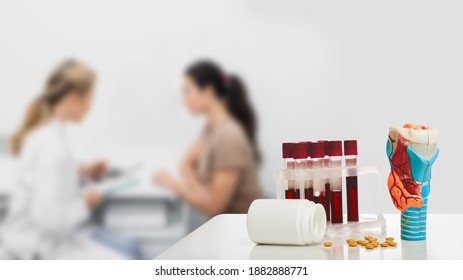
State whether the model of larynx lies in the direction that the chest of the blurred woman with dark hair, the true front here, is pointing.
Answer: no

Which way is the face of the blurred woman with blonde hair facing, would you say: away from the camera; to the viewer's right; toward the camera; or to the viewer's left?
to the viewer's right

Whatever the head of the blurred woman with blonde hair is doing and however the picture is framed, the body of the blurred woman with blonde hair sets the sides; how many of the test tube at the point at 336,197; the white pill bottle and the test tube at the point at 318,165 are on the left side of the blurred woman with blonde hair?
0

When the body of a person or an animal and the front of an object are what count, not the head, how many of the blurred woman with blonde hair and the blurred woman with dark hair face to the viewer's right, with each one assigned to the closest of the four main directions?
1

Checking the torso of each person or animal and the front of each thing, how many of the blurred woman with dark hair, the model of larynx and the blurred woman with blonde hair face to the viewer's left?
1

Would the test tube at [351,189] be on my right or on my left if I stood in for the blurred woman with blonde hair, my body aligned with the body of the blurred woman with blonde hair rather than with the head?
on my right

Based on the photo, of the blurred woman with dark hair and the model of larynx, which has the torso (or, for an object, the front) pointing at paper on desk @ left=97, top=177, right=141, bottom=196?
the blurred woman with dark hair

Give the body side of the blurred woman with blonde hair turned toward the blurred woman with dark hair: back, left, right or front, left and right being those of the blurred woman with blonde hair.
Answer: front

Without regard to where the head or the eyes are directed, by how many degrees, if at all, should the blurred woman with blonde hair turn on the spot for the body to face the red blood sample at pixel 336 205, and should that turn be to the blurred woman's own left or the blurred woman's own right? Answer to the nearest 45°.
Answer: approximately 90° to the blurred woman's own right

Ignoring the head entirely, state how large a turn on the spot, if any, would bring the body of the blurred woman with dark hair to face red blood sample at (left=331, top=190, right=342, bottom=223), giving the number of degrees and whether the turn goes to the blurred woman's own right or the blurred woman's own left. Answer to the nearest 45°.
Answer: approximately 90° to the blurred woman's own left

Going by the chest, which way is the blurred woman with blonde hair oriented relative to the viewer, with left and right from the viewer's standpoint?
facing to the right of the viewer

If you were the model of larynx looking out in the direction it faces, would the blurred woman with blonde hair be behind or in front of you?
behind

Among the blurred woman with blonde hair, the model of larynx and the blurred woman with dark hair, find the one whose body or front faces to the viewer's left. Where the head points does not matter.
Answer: the blurred woman with dark hair

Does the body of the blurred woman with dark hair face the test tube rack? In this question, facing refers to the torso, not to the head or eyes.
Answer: no

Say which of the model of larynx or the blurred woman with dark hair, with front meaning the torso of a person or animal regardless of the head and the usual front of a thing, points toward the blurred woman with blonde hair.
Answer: the blurred woman with dark hair

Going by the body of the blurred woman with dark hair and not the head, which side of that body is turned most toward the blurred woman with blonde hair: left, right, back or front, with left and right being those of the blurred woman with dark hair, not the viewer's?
front

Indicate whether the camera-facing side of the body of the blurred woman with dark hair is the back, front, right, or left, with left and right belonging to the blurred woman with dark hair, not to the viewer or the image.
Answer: left
